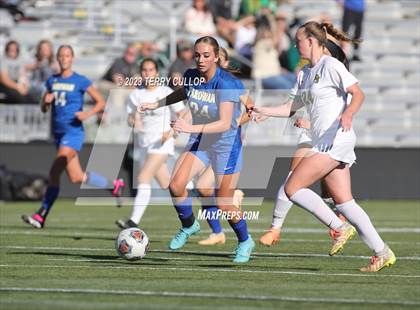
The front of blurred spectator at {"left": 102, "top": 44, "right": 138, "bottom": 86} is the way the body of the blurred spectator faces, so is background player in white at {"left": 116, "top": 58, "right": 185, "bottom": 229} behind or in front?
in front

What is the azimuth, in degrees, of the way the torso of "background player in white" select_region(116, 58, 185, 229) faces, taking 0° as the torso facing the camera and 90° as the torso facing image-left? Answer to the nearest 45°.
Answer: approximately 45°

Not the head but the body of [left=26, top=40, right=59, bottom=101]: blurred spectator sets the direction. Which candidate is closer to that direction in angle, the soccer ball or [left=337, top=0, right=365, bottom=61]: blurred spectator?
the soccer ball

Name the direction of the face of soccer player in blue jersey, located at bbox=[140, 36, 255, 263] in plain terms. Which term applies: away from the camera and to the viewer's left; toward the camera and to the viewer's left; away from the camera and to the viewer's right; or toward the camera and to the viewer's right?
toward the camera and to the viewer's left

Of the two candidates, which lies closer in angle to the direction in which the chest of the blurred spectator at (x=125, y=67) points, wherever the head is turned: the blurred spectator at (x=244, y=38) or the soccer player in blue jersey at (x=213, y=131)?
the soccer player in blue jersey

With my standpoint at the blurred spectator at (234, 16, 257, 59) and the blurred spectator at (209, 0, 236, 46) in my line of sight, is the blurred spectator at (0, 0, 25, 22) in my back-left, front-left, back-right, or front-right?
front-left

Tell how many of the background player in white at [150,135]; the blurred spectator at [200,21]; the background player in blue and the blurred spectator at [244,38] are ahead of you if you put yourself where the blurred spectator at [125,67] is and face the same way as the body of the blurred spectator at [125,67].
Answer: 2

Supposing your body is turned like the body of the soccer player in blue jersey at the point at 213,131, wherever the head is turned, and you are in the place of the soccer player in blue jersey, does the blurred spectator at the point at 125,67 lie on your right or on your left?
on your right

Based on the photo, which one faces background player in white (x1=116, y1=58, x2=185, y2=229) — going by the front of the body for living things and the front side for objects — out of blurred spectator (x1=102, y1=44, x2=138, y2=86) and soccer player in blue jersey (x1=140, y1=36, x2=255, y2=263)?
the blurred spectator

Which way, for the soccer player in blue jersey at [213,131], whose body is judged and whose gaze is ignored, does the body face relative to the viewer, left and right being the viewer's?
facing the viewer and to the left of the viewer

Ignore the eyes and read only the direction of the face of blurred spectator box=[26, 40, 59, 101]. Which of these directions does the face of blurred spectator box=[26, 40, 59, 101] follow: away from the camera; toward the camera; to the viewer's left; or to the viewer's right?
toward the camera

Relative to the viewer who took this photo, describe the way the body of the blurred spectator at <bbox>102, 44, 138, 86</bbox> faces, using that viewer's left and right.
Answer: facing the viewer

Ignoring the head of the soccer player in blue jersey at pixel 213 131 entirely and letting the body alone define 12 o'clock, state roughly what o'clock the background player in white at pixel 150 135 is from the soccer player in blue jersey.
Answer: The background player in white is roughly at 4 o'clock from the soccer player in blue jersey.

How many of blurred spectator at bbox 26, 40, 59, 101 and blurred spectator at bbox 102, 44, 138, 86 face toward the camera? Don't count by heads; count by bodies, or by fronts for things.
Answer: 2
